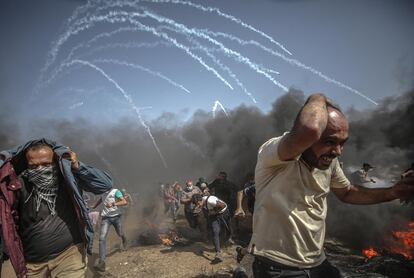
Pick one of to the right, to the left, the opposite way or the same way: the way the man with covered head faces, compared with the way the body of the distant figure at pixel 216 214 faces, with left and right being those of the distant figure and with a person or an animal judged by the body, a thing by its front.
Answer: to the left

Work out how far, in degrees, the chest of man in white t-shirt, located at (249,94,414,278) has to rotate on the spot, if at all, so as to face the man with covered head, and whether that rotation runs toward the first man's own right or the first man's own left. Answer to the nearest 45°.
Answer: approximately 135° to the first man's own right

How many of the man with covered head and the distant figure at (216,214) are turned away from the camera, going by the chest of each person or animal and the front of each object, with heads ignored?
0

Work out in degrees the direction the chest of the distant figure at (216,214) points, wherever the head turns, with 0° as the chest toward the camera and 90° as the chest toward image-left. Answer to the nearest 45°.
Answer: approximately 45°

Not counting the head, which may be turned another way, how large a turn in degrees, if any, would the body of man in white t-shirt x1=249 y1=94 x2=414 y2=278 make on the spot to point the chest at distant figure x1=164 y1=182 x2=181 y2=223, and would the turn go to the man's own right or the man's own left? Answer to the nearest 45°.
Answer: approximately 180°

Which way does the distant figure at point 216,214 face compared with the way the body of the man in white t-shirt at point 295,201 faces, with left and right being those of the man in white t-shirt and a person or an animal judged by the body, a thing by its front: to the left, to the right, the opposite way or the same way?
to the right

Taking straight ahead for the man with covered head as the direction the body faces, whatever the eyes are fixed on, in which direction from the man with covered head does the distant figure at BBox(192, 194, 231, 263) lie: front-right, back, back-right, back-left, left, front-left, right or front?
back-left

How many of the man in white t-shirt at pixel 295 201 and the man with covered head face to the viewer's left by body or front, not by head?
0

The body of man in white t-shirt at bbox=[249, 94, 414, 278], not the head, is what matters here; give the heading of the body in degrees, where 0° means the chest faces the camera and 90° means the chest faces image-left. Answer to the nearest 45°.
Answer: approximately 315°

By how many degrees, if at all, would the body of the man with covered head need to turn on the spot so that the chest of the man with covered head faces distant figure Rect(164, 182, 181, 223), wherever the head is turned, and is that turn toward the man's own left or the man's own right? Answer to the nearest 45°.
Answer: approximately 135° to the man's own left

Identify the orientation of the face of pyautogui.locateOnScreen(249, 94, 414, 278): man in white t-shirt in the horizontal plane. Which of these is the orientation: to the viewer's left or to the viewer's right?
to the viewer's right
